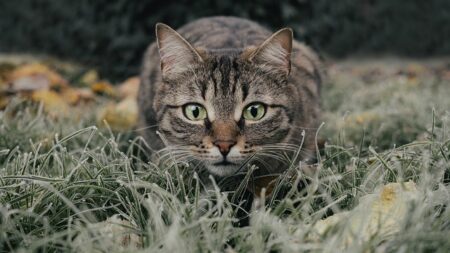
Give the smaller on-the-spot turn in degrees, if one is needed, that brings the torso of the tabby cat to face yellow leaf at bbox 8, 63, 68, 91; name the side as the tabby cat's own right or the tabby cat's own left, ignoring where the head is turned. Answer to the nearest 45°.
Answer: approximately 135° to the tabby cat's own right

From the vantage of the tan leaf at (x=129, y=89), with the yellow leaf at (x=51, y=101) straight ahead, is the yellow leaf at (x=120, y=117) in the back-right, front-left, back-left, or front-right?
front-left

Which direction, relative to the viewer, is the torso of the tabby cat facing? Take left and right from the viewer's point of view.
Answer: facing the viewer

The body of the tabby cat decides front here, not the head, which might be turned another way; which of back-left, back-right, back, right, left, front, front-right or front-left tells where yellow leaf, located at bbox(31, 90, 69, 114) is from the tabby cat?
back-right

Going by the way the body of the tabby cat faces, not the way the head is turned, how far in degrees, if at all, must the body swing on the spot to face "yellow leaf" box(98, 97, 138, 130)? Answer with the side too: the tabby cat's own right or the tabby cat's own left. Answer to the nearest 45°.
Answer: approximately 135° to the tabby cat's own right

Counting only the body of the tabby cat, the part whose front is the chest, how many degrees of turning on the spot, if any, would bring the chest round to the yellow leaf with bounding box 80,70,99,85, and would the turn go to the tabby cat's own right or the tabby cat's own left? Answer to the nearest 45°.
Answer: approximately 135° to the tabby cat's own right

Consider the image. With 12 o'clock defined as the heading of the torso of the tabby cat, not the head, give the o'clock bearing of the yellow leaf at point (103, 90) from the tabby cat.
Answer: The yellow leaf is roughly at 5 o'clock from the tabby cat.
